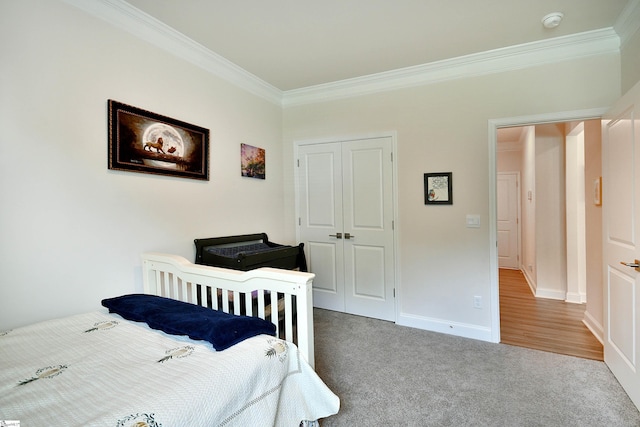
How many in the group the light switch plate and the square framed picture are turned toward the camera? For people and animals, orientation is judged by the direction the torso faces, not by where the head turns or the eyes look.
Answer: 2

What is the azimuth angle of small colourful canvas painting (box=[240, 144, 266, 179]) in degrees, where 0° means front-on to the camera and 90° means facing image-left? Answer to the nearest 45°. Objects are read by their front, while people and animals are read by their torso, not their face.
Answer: approximately 315°

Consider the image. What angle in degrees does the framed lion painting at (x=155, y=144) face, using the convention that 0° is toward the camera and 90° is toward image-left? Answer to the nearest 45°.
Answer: approximately 315°

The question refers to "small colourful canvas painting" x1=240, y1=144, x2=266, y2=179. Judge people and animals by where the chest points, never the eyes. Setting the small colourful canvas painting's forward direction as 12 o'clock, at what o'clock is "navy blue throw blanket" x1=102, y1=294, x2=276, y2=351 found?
The navy blue throw blanket is roughly at 2 o'clock from the small colourful canvas painting.

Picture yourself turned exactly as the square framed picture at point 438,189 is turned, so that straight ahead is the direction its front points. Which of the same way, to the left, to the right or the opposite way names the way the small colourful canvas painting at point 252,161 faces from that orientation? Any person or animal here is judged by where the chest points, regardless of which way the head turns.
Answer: to the left

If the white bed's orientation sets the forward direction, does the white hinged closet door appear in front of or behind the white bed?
behind

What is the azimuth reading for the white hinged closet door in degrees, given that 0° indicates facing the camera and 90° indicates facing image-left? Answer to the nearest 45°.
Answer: approximately 45°

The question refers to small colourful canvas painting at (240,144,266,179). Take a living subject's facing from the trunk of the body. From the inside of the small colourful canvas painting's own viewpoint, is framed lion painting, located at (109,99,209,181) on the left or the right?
on its right

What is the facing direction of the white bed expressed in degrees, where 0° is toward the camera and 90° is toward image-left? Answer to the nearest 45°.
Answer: approximately 45°

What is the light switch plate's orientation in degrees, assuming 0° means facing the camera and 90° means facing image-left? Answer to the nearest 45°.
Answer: approximately 0°

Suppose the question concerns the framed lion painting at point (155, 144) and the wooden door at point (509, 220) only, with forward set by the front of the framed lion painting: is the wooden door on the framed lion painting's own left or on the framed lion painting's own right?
on the framed lion painting's own left
